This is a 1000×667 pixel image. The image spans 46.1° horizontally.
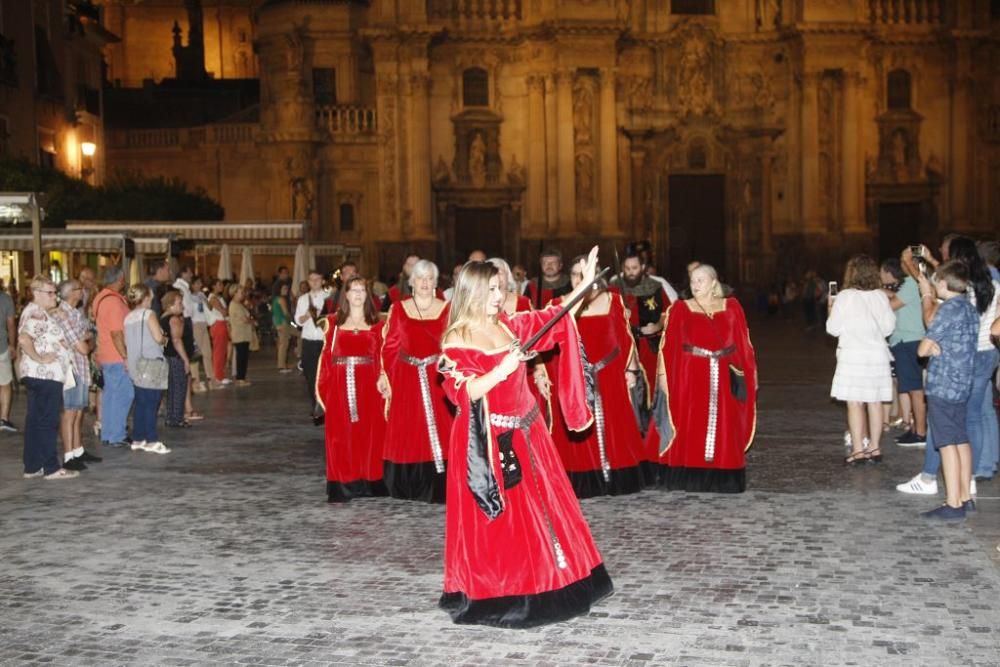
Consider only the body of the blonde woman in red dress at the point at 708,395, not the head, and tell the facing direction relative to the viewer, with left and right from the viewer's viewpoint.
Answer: facing the viewer

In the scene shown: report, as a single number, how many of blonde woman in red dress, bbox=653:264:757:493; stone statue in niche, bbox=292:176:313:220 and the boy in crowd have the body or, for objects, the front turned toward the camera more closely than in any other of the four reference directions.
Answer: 2

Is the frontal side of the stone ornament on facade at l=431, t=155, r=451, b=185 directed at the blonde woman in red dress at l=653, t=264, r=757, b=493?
yes

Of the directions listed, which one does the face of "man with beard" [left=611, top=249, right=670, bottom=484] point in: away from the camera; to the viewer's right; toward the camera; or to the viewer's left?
toward the camera

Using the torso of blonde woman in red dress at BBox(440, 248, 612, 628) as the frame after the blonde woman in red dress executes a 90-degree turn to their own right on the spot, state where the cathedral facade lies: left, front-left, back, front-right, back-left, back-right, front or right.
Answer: back-right

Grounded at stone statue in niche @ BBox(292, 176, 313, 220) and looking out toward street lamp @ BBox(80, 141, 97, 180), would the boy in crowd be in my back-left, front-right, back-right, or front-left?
front-left

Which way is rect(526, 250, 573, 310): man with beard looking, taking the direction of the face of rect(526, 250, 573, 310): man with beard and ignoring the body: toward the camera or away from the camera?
toward the camera

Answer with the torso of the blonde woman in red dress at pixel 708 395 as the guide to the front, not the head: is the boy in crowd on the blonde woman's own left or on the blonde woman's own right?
on the blonde woman's own left

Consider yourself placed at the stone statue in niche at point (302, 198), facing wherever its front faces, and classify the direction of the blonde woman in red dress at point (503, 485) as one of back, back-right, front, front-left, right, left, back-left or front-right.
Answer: front

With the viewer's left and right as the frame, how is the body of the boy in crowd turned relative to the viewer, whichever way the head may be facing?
facing to the left of the viewer

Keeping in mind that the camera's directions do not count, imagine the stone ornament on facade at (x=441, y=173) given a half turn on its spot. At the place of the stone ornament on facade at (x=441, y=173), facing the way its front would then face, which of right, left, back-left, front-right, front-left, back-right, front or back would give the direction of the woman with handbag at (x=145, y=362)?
back

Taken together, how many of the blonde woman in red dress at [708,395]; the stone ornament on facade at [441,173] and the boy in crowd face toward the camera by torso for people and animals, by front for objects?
2

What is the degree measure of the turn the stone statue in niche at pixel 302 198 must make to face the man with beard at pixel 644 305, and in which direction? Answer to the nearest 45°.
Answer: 0° — it already faces them

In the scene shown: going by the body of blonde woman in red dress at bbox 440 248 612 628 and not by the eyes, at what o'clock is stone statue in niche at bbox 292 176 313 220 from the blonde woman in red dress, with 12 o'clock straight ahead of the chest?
The stone statue in niche is roughly at 7 o'clock from the blonde woman in red dress.

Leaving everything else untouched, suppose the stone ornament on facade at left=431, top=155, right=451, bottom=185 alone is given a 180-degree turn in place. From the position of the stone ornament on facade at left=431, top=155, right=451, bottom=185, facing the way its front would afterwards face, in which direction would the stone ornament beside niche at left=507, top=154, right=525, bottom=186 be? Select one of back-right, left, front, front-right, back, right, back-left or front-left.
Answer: right

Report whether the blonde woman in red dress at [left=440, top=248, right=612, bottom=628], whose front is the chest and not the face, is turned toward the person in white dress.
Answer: no

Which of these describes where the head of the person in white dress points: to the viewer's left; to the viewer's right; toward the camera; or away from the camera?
away from the camera

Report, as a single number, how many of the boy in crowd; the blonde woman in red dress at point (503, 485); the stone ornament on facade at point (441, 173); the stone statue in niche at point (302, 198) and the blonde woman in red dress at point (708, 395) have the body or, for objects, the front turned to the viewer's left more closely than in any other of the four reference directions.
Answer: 1

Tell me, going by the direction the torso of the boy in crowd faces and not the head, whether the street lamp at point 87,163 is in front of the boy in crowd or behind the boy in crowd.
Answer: in front

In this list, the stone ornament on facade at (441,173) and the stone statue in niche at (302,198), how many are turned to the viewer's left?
0

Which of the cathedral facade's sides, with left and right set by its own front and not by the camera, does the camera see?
front
